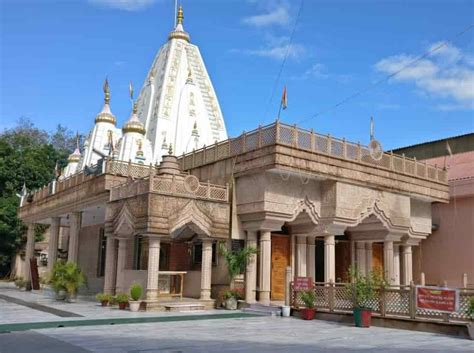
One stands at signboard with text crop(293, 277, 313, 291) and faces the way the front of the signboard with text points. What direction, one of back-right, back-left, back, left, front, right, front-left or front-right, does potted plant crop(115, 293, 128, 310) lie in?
right

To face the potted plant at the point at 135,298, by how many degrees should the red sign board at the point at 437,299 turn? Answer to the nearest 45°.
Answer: approximately 90° to its right

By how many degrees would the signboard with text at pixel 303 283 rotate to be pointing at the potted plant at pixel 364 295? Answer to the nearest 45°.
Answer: approximately 45° to its left

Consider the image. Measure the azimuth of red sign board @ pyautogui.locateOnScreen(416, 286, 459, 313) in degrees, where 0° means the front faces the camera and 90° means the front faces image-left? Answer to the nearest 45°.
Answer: approximately 0°

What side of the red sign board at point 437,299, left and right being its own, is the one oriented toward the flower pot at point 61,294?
right

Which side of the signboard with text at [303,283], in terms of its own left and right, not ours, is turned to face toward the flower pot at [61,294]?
right

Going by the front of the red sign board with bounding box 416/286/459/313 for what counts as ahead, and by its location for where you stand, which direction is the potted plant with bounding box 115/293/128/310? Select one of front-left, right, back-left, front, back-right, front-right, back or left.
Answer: right

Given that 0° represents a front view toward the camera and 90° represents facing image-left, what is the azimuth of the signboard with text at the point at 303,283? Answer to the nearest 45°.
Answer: approximately 0°

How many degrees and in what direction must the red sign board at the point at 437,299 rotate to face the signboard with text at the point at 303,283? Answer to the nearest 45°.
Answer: approximately 135° to its right

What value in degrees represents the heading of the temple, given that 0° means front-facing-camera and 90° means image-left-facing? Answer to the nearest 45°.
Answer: approximately 315°

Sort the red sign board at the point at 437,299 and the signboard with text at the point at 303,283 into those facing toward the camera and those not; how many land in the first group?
2

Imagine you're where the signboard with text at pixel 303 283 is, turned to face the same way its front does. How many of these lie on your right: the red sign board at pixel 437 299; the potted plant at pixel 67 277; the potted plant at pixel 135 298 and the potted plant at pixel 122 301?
3

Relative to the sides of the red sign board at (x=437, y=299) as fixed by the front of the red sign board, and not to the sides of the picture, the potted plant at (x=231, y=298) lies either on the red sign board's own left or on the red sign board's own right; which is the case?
on the red sign board's own right
